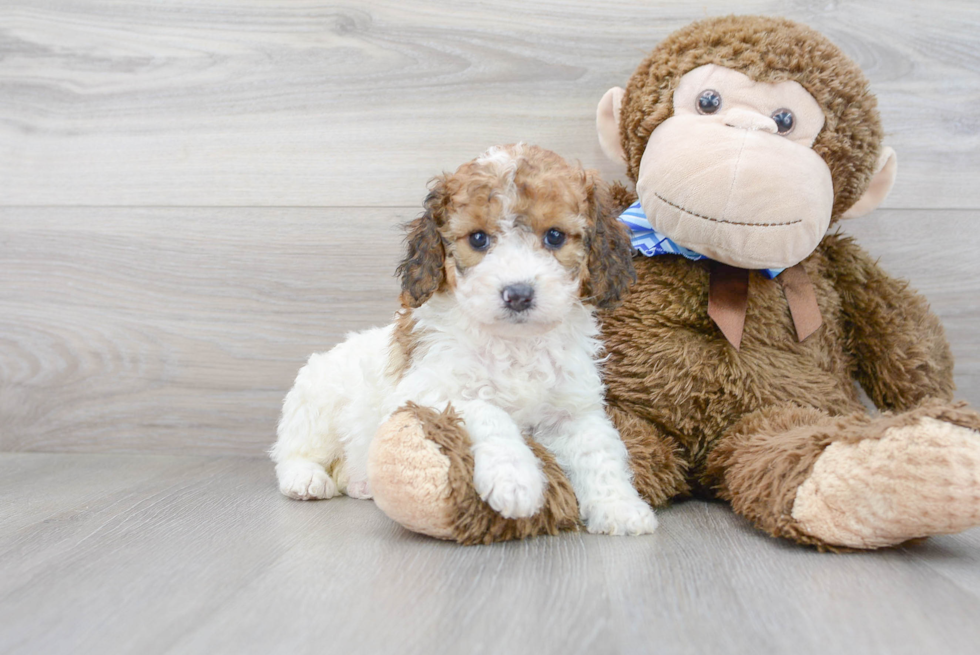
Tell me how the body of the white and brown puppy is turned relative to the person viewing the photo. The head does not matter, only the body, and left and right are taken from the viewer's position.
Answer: facing the viewer and to the right of the viewer

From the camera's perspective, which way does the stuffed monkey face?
toward the camera
